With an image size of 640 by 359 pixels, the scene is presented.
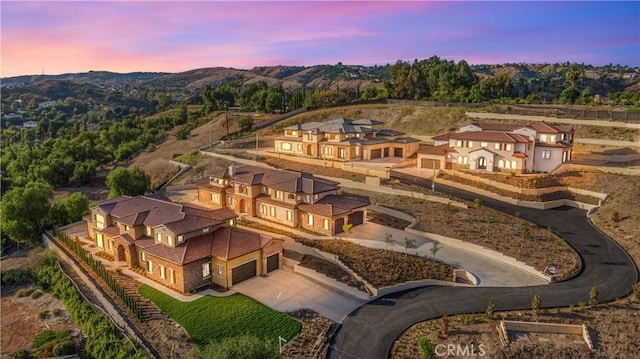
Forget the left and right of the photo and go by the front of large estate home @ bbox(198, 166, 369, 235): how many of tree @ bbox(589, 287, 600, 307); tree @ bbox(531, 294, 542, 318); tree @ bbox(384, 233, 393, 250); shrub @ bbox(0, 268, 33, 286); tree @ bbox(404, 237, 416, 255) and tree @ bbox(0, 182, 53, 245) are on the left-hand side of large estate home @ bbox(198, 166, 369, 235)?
4

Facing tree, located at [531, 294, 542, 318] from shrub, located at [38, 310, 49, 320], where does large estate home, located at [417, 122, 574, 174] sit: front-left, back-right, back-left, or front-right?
front-left

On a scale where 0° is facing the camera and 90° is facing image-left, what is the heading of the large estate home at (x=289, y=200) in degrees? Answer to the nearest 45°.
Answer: approximately 45°

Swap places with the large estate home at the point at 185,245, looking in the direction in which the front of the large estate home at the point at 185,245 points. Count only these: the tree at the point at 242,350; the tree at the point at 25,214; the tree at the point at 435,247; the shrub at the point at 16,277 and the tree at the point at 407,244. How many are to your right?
2

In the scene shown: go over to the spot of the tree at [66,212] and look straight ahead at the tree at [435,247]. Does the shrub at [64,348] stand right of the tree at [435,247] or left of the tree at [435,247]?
right

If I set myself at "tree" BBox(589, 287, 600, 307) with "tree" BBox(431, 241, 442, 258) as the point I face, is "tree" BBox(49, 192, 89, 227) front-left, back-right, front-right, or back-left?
front-left

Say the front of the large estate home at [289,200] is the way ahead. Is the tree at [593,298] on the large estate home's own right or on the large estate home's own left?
on the large estate home's own left

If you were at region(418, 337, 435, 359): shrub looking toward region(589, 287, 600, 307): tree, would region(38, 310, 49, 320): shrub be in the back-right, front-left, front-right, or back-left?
back-left

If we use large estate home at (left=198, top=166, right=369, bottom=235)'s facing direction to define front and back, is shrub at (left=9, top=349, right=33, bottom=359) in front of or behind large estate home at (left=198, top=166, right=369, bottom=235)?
in front

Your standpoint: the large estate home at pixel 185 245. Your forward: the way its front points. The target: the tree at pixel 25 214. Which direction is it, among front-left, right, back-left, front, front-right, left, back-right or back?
right

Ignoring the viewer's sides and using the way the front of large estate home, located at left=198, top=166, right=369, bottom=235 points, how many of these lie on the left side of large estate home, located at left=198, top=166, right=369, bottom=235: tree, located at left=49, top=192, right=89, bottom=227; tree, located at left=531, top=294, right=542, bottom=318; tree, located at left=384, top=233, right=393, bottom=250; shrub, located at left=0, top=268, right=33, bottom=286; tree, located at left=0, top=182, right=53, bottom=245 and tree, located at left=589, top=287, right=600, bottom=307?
3

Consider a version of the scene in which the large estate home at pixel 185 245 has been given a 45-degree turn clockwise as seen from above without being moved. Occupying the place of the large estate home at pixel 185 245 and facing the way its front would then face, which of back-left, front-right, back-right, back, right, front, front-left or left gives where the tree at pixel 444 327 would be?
back-left

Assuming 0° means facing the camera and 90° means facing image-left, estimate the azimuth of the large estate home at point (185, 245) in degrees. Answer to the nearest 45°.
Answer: approximately 45°
